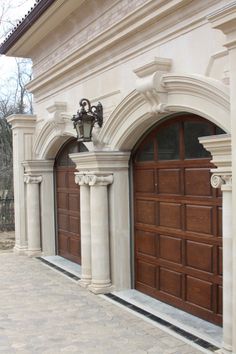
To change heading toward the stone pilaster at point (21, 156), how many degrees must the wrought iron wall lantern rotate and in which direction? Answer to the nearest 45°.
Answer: approximately 135° to its right

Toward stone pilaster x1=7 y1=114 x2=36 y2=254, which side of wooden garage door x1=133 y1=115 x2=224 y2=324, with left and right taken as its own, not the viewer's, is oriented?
right

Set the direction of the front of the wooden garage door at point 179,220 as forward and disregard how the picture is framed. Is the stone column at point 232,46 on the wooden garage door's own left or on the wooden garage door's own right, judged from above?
on the wooden garage door's own left

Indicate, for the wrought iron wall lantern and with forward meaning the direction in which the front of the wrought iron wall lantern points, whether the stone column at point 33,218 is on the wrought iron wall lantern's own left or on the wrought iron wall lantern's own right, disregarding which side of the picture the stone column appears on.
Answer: on the wrought iron wall lantern's own right

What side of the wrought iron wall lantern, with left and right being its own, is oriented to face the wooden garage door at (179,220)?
left

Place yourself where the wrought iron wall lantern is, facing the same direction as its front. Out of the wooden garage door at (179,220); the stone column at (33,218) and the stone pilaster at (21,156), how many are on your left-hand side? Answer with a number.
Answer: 1

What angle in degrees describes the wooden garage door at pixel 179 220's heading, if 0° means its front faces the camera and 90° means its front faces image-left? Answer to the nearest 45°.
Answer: approximately 45°

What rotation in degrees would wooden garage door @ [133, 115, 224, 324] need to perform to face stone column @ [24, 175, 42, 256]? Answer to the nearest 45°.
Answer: approximately 90° to its right
